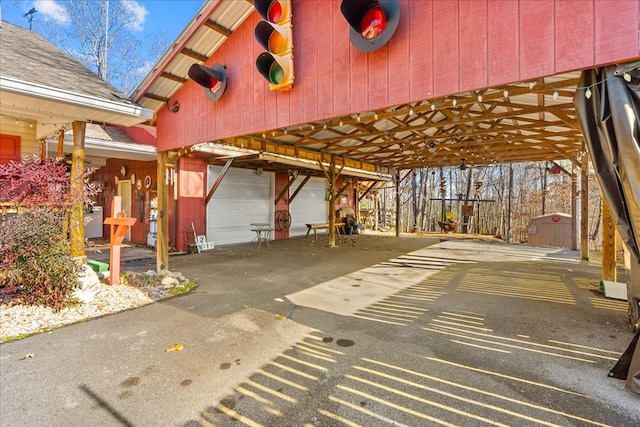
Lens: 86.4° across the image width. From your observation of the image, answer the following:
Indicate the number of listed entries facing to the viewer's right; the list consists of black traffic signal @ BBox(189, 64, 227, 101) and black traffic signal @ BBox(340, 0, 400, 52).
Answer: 0

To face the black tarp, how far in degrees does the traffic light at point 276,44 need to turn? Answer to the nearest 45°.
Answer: approximately 90° to its left

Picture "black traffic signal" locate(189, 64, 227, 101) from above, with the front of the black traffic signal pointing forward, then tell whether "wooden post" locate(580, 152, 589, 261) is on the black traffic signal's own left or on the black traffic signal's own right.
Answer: on the black traffic signal's own left

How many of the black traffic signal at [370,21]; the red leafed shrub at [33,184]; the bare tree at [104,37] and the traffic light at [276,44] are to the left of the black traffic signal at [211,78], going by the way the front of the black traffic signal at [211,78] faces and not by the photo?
2

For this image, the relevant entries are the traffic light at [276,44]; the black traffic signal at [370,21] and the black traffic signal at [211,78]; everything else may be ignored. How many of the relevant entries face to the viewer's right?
0

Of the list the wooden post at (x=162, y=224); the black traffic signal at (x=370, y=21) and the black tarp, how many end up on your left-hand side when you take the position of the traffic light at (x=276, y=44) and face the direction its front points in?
2

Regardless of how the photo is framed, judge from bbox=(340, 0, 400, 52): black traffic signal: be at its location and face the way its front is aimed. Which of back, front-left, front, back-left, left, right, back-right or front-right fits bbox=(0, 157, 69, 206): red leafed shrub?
front-right

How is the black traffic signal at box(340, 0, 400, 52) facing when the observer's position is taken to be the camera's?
facing the viewer and to the left of the viewer

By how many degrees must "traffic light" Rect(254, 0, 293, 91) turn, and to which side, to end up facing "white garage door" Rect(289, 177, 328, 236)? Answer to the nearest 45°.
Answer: approximately 135° to its right

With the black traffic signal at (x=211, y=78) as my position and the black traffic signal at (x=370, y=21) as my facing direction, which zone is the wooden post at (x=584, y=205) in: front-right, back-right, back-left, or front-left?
front-left

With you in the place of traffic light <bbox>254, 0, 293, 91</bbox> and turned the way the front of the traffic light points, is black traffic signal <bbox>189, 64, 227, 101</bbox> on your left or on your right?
on your right

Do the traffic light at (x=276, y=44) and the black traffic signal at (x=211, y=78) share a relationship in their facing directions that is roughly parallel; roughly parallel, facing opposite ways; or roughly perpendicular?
roughly parallel

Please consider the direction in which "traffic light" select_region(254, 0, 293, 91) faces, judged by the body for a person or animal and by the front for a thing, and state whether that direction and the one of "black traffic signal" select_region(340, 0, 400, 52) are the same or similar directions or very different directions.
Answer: same or similar directions

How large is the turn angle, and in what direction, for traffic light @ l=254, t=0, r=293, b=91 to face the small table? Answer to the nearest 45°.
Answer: approximately 135° to its right
